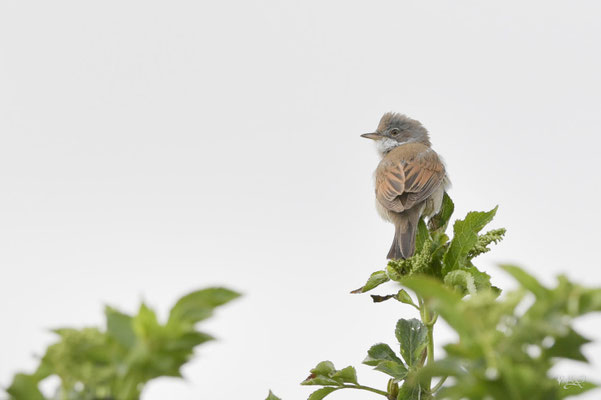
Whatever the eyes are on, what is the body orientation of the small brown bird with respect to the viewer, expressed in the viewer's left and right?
facing away from the viewer

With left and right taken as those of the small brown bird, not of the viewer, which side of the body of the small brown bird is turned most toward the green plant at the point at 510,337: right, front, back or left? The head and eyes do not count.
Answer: back

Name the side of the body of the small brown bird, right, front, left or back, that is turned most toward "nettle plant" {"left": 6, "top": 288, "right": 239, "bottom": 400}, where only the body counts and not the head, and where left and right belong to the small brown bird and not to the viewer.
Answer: back
